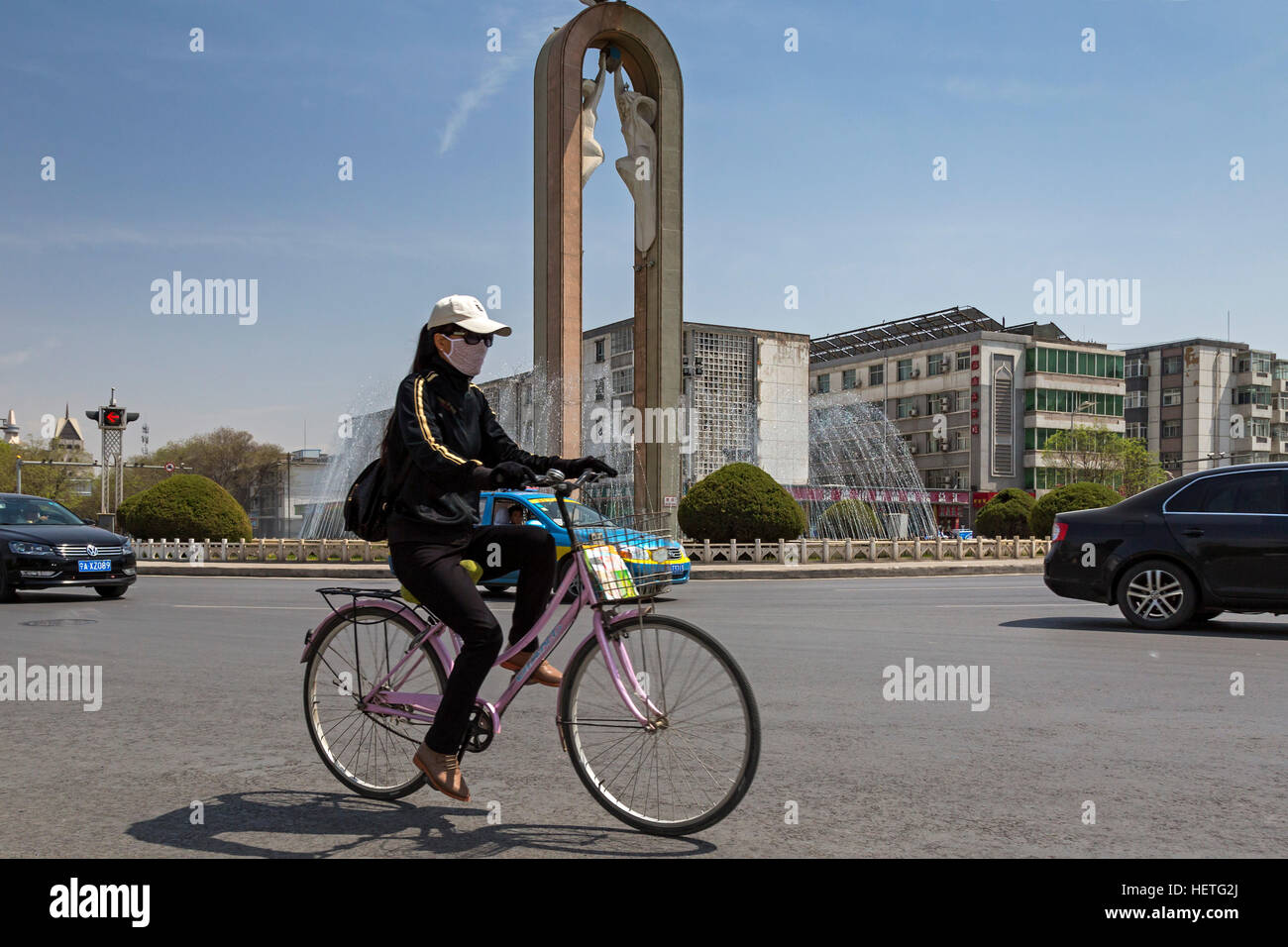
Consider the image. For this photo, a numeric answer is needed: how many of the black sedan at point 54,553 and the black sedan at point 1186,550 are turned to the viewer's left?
0

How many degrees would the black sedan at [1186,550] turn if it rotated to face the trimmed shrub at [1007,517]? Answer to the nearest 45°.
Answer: approximately 90° to its left

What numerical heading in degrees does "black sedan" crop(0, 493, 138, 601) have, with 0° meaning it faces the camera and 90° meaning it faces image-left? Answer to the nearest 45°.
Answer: approximately 315°

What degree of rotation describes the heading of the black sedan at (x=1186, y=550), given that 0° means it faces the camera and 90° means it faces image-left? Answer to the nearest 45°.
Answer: approximately 270°

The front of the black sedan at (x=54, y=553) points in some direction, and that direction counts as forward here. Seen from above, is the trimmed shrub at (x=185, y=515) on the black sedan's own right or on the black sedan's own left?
on the black sedan's own left

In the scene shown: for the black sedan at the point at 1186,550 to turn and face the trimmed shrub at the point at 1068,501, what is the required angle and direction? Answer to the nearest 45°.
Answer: approximately 90° to its left

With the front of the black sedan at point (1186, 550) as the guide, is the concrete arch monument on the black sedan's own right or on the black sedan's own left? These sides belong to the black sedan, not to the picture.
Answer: on the black sedan's own left
